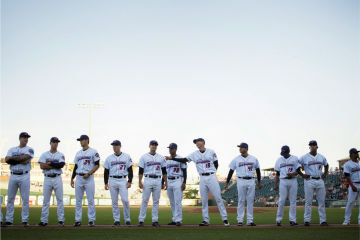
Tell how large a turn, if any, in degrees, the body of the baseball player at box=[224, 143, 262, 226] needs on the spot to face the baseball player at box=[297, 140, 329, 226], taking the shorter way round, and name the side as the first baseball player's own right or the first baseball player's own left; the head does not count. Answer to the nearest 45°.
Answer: approximately 90° to the first baseball player's own left

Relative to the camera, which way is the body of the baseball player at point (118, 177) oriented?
toward the camera

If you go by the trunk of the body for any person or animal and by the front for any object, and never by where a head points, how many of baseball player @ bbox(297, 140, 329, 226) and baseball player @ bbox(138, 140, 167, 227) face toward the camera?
2

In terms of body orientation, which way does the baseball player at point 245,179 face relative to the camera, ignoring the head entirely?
toward the camera

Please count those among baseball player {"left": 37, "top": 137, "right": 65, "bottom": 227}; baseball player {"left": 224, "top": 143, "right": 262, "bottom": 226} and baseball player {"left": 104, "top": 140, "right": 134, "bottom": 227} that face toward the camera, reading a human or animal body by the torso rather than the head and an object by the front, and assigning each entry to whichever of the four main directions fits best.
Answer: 3

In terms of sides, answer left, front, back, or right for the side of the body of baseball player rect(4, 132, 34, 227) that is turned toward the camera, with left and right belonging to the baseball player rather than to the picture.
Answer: front

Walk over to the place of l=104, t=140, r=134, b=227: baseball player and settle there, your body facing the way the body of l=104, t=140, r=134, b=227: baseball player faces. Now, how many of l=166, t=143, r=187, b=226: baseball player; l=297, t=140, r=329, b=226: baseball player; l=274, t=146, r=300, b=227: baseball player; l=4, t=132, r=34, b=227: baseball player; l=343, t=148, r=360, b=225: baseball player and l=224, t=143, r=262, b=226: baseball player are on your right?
1

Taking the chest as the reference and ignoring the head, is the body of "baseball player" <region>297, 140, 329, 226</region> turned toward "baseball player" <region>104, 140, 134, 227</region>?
no

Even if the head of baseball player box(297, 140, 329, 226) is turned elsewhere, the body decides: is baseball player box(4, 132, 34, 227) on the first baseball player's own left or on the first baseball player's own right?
on the first baseball player's own right

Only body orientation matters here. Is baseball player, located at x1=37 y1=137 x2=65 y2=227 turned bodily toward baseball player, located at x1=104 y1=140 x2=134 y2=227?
no

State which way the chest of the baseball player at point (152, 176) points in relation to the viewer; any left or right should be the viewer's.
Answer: facing the viewer

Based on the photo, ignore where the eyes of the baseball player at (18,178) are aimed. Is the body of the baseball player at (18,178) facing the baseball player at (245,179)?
no
